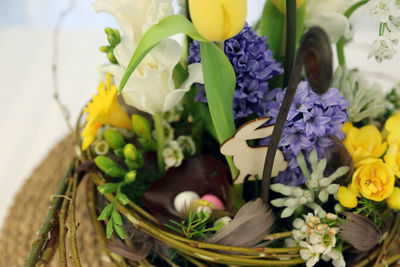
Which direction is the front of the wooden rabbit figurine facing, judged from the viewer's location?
facing to the left of the viewer
